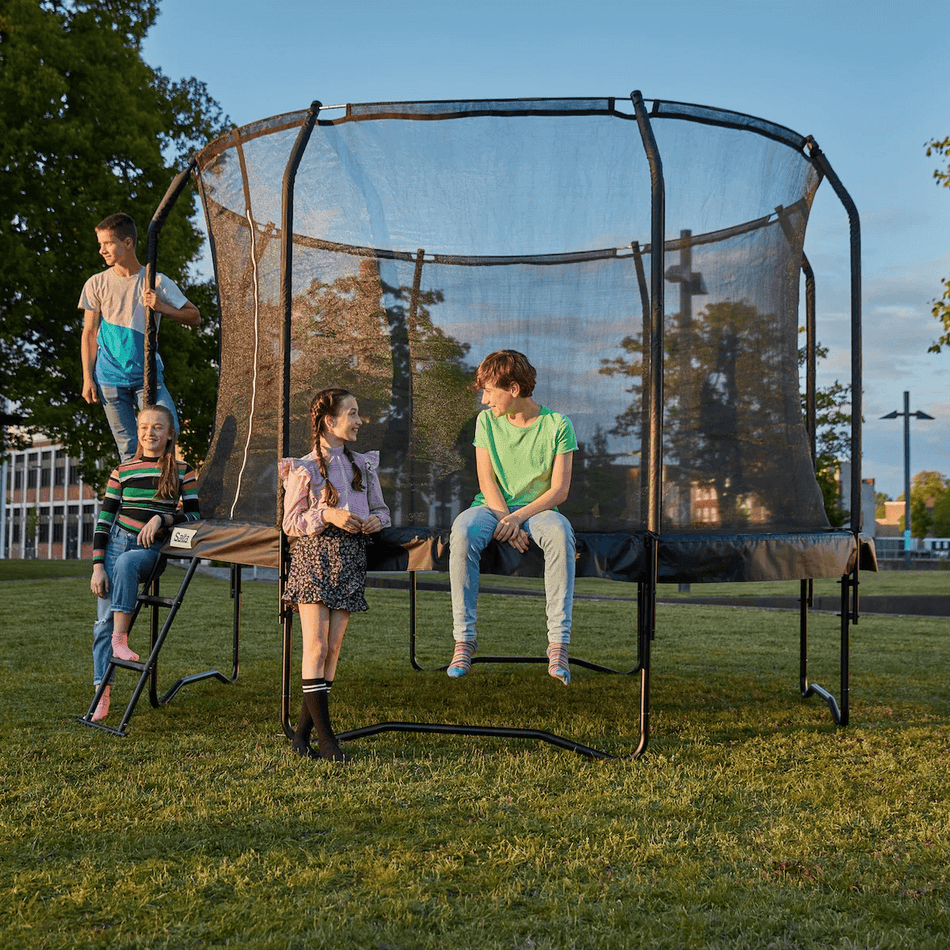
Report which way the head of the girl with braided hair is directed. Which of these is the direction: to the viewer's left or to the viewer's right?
to the viewer's right

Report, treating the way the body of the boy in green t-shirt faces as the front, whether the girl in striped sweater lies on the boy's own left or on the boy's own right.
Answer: on the boy's own right

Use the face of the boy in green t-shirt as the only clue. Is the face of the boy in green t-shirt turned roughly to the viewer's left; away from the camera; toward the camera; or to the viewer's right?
to the viewer's left

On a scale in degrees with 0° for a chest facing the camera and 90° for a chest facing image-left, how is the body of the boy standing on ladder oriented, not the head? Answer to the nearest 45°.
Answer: approximately 0°

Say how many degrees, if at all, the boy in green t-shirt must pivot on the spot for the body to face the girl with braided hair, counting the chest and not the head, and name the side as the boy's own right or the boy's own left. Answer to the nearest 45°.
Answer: approximately 90° to the boy's own right

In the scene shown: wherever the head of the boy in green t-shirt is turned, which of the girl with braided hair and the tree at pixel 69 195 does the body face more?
the girl with braided hair

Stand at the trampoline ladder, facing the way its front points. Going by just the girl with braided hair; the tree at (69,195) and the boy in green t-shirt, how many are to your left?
2
